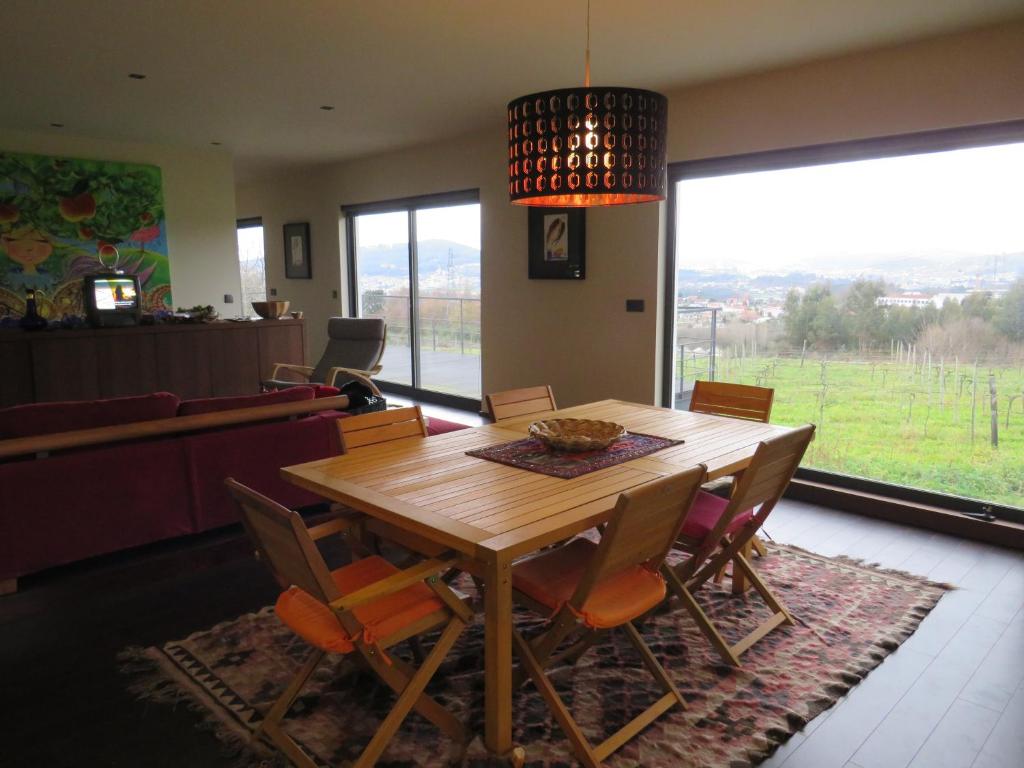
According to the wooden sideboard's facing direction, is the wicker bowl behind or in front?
in front

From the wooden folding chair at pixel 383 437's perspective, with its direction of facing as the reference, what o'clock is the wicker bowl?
The wicker bowl is roughly at 11 o'clock from the wooden folding chair.

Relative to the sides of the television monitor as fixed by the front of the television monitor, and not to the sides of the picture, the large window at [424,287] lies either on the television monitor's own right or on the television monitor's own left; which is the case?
on the television monitor's own left

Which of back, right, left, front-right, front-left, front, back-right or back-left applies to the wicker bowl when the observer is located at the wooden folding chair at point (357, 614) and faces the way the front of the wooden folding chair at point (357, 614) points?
front

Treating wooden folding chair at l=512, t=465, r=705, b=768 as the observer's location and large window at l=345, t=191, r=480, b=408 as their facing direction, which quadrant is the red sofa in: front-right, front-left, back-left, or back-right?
front-left

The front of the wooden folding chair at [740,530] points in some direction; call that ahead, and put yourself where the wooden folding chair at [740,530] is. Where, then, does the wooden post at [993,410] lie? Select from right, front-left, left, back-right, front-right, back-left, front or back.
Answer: right

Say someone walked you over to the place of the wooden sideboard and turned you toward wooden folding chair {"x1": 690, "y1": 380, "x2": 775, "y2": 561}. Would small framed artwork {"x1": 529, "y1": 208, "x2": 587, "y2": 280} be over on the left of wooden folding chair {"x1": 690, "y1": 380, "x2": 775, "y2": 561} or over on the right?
left

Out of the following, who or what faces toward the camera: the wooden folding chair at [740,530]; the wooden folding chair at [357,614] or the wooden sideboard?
the wooden sideboard

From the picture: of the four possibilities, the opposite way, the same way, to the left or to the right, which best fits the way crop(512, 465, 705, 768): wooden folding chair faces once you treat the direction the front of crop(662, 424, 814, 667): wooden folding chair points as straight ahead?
the same way

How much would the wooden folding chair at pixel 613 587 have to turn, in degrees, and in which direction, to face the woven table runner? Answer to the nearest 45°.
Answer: approximately 45° to its right

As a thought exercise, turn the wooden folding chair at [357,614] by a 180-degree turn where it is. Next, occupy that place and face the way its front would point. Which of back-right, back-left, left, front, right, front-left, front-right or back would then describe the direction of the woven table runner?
back

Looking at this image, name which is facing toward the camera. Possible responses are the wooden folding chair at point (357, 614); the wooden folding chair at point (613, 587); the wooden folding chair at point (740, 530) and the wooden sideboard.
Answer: the wooden sideboard

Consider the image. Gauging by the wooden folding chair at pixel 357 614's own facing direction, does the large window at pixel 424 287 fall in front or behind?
in front

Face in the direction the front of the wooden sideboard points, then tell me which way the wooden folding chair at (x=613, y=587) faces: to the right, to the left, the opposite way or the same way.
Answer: the opposite way

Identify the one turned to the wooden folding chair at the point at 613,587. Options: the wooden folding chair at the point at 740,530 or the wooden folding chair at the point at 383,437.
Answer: the wooden folding chair at the point at 383,437

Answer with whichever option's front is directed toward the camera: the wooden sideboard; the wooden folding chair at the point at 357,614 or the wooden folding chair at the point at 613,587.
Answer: the wooden sideboard

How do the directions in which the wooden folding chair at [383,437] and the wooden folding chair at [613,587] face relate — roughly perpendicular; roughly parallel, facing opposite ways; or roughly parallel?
roughly parallel, facing opposite ways

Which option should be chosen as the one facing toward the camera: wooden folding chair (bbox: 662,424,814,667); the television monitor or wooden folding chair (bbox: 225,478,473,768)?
the television monitor

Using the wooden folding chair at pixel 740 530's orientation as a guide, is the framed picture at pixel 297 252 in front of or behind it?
in front

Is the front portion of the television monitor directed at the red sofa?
yes

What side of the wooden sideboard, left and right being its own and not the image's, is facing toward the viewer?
front

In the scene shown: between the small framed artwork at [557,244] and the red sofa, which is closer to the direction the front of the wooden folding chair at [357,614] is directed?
the small framed artwork
